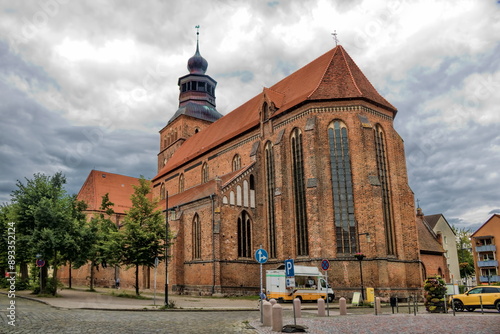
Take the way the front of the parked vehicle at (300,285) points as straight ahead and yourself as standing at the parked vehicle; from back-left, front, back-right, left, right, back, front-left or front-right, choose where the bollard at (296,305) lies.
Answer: right

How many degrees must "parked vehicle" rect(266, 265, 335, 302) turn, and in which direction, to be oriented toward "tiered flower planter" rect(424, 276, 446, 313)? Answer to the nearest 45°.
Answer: approximately 45° to its right

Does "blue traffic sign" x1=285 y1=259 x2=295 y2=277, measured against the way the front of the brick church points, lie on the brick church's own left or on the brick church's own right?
on the brick church's own left

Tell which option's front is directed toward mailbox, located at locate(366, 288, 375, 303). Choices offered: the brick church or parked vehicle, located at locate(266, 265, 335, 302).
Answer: the parked vehicle

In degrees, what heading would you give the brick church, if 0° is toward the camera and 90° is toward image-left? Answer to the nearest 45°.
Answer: approximately 135°

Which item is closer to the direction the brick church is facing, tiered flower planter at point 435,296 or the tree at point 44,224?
the tree

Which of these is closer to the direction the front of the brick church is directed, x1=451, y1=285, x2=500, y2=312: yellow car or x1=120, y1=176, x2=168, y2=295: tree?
the tree

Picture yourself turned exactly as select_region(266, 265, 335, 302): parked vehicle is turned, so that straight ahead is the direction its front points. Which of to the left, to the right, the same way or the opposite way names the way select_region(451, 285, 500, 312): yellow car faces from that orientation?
the opposite way

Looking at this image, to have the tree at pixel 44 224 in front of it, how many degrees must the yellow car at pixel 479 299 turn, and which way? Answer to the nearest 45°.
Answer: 0° — it already faces it

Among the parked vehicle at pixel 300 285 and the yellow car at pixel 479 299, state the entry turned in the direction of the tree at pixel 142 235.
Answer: the yellow car

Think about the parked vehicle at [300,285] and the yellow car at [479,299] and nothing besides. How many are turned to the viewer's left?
1

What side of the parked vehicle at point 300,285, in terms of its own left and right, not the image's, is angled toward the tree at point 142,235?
back

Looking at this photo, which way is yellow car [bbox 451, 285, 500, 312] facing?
to the viewer's left

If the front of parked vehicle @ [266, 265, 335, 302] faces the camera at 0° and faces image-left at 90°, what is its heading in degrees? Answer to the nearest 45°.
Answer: approximately 270°

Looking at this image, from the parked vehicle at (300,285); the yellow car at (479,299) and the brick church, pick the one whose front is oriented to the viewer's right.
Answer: the parked vehicle
